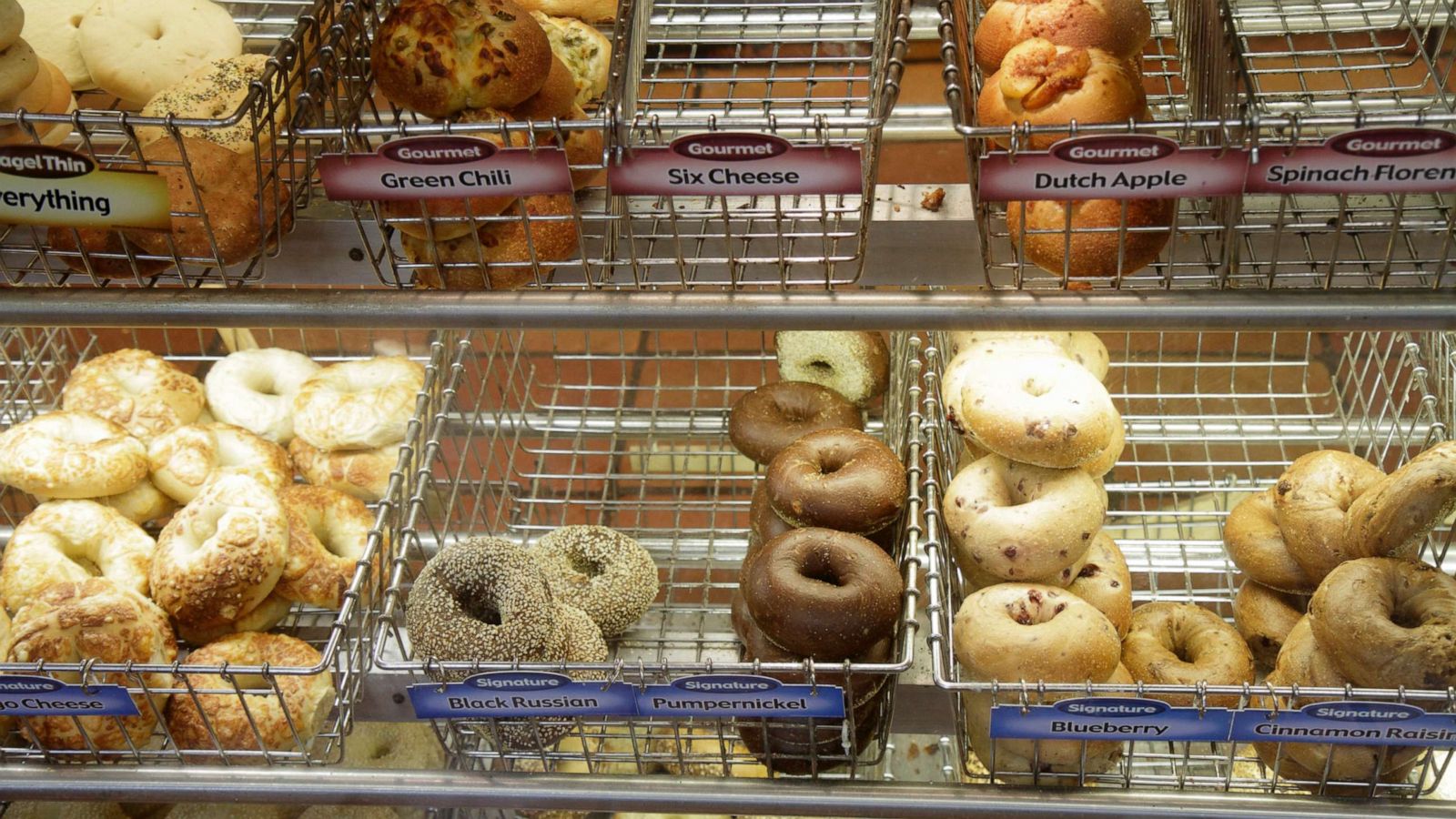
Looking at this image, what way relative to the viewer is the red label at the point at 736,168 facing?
toward the camera

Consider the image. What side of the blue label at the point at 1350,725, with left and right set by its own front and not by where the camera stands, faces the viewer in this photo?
front

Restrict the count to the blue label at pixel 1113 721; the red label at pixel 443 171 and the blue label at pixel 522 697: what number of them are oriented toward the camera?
3

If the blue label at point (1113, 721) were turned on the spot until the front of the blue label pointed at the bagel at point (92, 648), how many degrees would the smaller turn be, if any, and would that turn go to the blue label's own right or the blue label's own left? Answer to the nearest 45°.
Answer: approximately 90° to the blue label's own right

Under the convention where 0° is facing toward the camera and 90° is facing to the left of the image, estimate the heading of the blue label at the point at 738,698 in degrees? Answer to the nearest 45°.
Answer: approximately 0°

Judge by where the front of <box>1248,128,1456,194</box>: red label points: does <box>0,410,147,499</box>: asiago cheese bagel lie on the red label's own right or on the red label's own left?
on the red label's own right

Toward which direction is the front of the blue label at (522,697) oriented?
toward the camera

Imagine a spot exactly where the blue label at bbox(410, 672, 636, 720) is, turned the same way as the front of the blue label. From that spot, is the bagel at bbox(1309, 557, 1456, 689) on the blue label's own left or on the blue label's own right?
on the blue label's own left

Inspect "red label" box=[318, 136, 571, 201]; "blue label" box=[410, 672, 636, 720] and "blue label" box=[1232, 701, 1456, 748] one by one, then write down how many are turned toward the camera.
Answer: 3
